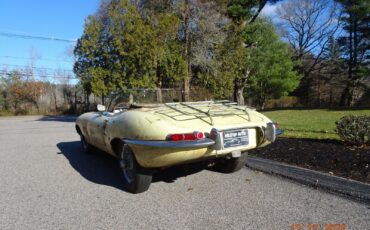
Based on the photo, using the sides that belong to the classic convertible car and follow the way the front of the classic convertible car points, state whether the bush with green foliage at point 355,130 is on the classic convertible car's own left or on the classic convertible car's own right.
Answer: on the classic convertible car's own right

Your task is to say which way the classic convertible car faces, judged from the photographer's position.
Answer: facing away from the viewer and to the left of the viewer
